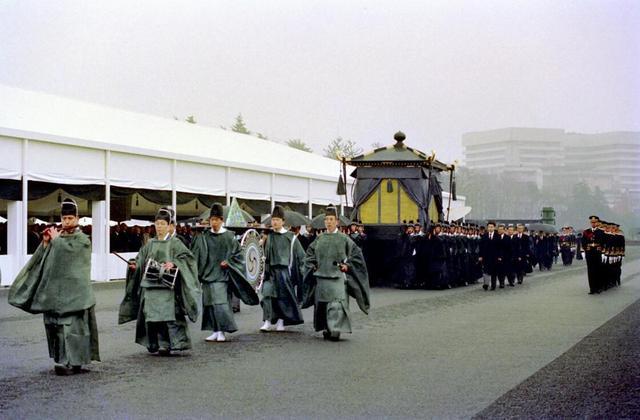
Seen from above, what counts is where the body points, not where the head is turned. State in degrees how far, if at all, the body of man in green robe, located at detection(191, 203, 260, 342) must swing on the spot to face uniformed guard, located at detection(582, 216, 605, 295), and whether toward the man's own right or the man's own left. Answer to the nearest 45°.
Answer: approximately 135° to the man's own left

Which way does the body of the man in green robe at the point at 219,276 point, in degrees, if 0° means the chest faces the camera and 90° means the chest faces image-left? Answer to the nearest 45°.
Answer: approximately 0°

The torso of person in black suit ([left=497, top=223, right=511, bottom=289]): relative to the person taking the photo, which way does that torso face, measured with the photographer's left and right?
facing the viewer and to the left of the viewer

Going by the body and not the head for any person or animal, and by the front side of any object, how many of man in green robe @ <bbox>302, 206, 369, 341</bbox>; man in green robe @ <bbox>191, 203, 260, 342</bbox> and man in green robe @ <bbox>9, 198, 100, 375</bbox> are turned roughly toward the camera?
3

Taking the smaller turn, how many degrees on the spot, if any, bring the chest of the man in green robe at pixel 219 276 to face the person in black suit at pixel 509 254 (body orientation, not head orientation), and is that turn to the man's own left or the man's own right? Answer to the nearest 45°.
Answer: approximately 135° to the man's own left

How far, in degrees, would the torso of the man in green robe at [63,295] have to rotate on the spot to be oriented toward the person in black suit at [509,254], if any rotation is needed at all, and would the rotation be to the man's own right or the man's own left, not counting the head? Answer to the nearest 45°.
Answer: approximately 135° to the man's own left
